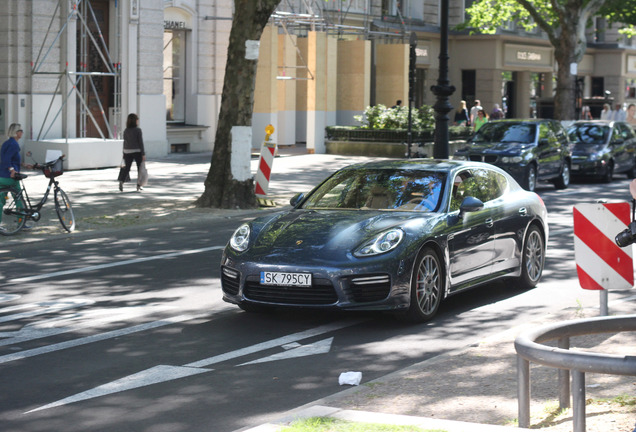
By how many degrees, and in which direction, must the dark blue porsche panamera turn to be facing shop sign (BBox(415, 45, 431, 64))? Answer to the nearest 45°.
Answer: approximately 135° to its right

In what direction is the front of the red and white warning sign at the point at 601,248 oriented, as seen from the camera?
facing the viewer

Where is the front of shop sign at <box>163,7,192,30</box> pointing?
toward the camera

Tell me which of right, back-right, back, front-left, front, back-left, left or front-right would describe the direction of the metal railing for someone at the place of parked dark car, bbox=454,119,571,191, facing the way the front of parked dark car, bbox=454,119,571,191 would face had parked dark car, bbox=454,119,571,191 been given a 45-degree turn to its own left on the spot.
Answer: front

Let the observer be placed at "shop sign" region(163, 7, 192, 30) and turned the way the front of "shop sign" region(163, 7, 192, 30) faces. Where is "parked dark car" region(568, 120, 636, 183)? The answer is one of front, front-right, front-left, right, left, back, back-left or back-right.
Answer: front-left

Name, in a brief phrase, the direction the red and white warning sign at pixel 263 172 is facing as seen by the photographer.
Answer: facing the viewer

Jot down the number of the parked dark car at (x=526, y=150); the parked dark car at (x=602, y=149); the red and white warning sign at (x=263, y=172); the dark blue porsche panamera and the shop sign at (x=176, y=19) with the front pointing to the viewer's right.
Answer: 0

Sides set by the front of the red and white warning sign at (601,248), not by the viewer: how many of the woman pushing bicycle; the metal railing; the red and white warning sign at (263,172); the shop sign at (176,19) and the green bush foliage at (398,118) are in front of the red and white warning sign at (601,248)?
1

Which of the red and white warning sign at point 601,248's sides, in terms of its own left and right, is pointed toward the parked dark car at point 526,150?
back

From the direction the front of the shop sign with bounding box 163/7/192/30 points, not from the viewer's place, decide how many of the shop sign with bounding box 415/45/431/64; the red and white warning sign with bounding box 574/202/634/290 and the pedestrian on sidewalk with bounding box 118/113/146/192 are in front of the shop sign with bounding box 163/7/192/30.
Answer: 2

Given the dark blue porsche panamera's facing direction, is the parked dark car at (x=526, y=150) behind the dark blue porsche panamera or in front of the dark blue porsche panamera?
behind

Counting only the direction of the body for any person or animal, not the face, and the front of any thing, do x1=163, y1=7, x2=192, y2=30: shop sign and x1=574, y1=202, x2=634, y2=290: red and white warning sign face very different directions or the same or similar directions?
same or similar directions

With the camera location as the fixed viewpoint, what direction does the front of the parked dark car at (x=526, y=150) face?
facing the viewer and to the left of the viewer

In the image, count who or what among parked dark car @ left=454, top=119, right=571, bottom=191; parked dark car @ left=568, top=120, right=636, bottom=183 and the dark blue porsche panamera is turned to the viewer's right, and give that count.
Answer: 0

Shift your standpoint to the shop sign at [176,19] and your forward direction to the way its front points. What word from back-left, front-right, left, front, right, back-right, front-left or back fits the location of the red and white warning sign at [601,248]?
front

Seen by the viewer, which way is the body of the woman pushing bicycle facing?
to the viewer's right

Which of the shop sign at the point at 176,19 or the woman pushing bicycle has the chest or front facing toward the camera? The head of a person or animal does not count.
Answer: the shop sign
